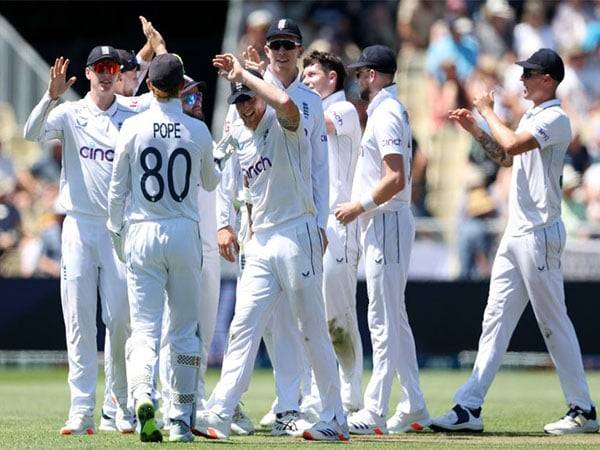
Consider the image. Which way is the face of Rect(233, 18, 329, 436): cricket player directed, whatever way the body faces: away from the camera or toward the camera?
toward the camera

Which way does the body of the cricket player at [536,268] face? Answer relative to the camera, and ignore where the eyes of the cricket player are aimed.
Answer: to the viewer's left

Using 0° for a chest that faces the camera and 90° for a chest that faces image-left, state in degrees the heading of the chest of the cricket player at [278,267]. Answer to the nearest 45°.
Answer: approximately 45°

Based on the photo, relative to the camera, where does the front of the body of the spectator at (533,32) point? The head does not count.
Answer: toward the camera

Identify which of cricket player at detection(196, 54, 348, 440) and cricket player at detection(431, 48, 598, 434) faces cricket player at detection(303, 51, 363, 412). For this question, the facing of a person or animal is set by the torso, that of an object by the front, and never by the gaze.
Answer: cricket player at detection(431, 48, 598, 434)

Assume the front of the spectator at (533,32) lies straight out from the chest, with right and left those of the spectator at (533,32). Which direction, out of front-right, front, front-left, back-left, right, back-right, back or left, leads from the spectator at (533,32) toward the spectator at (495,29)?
right

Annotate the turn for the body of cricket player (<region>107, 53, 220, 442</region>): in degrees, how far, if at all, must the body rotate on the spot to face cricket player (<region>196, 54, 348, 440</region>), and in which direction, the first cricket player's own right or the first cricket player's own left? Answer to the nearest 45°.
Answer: approximately 90° to the first cricket player's own right

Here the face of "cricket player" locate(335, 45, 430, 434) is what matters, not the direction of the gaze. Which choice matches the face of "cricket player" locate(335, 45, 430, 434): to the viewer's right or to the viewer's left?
to the viewer's left

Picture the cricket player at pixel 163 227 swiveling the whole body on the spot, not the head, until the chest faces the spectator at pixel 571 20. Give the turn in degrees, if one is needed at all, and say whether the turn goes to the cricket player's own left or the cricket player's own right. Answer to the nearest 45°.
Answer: approximately 45° to the cricket player's own right

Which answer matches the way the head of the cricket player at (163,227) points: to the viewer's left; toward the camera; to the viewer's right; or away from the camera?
away from the camera

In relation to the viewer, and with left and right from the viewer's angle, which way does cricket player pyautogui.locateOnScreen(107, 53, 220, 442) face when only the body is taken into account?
facing away from the viewer

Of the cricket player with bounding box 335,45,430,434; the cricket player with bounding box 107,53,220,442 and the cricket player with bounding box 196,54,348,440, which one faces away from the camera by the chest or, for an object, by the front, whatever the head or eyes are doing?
the cricket player with bounding box 107,53,220,442

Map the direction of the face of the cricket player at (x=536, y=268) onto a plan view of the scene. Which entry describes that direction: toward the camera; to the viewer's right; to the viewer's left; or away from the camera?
to the viewer's left
